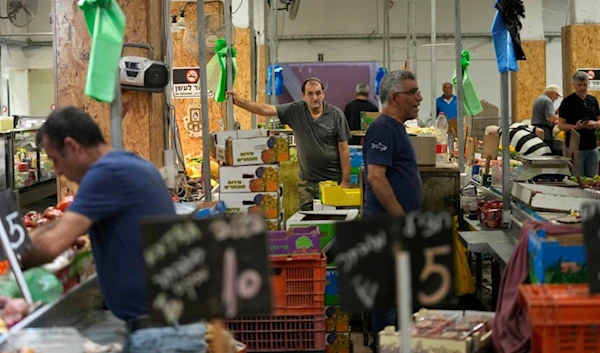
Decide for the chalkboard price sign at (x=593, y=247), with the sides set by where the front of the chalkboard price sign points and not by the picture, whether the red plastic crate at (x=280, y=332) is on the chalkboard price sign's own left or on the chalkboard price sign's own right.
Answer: on the chalkboard price sign's own right

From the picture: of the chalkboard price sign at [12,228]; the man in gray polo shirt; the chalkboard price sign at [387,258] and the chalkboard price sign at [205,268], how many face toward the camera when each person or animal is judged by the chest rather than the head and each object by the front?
4

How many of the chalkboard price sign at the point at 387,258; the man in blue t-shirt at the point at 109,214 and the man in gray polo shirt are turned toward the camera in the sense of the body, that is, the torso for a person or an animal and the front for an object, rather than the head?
2

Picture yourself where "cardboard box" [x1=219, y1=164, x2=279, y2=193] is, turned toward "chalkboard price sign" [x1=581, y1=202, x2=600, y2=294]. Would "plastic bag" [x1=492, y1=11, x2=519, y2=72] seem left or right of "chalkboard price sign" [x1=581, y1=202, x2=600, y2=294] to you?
left

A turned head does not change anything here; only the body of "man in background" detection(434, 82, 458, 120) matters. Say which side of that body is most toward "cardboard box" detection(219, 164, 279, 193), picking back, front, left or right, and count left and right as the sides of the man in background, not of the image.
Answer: front

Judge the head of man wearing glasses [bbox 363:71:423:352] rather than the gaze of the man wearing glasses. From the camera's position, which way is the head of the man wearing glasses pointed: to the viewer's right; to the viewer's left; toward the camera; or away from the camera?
to the viewer's right

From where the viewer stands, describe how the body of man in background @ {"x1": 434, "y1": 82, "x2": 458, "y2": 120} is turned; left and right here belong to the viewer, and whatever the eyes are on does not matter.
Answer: facing the viewer

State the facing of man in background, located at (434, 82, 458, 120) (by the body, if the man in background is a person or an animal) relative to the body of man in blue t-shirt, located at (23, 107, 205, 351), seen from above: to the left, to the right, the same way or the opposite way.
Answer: to the left

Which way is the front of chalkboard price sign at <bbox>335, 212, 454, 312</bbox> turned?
toward the camera

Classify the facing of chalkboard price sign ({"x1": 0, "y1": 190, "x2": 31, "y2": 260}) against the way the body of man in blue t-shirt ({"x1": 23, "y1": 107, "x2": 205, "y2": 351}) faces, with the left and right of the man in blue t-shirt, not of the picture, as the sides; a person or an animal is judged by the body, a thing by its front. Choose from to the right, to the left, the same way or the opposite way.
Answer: to the left

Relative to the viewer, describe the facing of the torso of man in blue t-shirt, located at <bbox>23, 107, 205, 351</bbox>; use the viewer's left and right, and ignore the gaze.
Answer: facing to the left of the viewer

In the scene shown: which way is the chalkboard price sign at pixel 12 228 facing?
toward the camera

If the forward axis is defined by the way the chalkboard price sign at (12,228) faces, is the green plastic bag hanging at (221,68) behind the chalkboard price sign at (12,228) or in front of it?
behind
